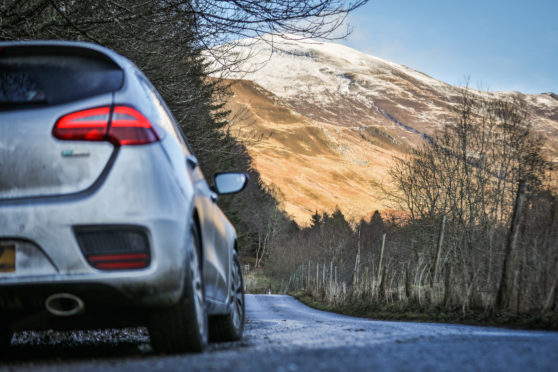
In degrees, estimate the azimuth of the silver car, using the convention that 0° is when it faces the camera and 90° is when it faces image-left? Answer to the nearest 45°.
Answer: approximately 180°
